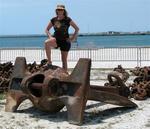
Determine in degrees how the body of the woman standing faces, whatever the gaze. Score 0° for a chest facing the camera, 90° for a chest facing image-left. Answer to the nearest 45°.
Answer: approximately 0°
